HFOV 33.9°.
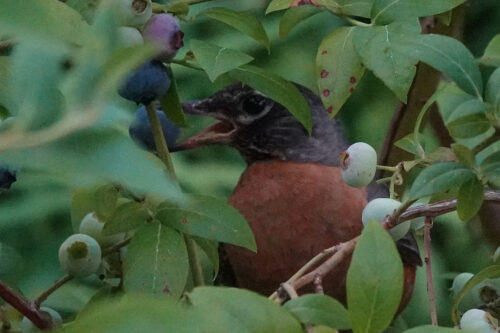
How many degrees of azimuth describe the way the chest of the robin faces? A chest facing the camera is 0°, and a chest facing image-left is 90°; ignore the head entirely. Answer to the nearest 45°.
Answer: approximately 45°
